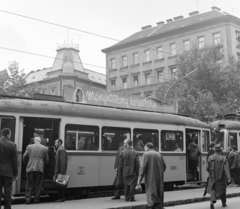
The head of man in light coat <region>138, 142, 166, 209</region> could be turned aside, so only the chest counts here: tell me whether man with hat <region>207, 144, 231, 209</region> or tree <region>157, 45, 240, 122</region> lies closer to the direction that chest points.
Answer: the tree

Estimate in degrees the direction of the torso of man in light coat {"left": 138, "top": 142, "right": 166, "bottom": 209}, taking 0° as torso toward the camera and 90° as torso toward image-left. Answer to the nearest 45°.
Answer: approximately 135°

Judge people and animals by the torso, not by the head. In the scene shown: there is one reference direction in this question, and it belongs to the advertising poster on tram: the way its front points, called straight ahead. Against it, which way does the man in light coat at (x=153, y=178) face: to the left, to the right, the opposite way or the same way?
the opposite way

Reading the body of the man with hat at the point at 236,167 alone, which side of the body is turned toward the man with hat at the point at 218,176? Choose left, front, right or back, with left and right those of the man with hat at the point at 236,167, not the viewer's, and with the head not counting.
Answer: left

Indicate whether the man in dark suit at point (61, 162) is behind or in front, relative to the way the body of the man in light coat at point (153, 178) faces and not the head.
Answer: in front

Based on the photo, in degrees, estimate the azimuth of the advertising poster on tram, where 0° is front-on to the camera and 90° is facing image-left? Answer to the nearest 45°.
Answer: approximately 315°

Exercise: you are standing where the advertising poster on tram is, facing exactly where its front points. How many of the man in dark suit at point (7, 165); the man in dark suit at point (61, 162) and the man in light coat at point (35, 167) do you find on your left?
0

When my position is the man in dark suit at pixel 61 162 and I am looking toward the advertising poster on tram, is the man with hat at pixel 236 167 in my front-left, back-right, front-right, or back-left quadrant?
front-right

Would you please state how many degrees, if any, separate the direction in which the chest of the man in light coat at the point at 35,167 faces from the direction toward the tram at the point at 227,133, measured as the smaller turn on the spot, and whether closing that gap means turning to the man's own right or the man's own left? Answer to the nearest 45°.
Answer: approximately 45° to the man's own right

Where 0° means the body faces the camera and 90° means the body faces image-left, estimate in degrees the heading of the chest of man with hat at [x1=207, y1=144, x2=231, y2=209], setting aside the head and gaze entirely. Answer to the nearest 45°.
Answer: approximately 180°
